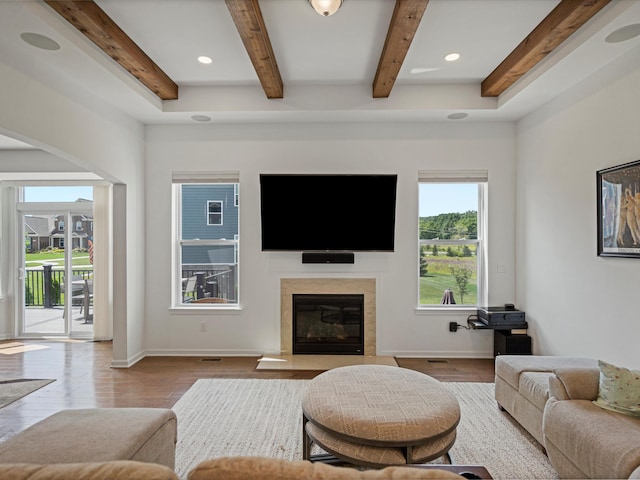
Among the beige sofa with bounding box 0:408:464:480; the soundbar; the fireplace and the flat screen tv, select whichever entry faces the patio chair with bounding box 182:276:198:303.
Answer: the beige sofa

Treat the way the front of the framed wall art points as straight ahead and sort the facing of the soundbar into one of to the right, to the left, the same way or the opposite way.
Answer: to the left

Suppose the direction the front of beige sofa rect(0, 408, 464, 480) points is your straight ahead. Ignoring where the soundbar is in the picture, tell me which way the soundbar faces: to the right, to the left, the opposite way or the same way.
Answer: the opposite way

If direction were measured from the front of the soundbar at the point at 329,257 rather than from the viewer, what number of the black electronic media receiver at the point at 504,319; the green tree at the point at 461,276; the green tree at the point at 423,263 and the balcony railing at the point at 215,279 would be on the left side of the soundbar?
3

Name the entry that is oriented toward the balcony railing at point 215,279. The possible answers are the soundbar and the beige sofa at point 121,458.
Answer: the beige sofa

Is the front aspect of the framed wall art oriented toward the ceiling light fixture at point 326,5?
yes

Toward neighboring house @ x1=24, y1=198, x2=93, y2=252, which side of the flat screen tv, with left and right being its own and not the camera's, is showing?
right

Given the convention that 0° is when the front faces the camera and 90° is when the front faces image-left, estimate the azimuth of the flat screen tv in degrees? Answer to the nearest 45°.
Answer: approximately 0°

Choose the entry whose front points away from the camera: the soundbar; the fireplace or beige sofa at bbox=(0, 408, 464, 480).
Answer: the beige sofa

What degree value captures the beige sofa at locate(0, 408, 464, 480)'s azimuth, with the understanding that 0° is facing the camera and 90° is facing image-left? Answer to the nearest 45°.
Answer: approximately 180°

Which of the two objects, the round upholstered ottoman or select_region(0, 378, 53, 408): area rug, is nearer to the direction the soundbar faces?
the round upholstered ottoman
